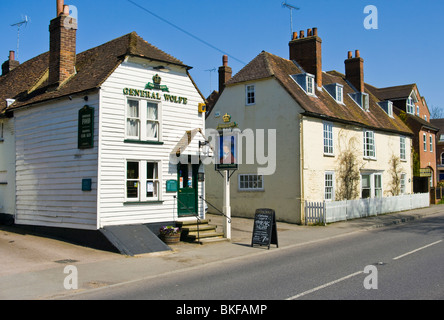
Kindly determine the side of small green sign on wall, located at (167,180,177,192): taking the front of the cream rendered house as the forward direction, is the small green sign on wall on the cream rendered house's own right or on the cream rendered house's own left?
on the cream rendered house's own right

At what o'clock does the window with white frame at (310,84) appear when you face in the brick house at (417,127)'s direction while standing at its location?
The window with white frame is roughly at 2 o'clock from the brick house.

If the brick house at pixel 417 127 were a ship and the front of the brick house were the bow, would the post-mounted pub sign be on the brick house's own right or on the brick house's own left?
on the brick house's own right

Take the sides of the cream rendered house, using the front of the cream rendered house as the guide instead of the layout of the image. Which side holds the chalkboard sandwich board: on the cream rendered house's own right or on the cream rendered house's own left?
on the cream rendered house's own right

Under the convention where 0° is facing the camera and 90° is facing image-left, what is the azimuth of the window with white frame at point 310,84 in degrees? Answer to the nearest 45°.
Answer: approximately 315°
